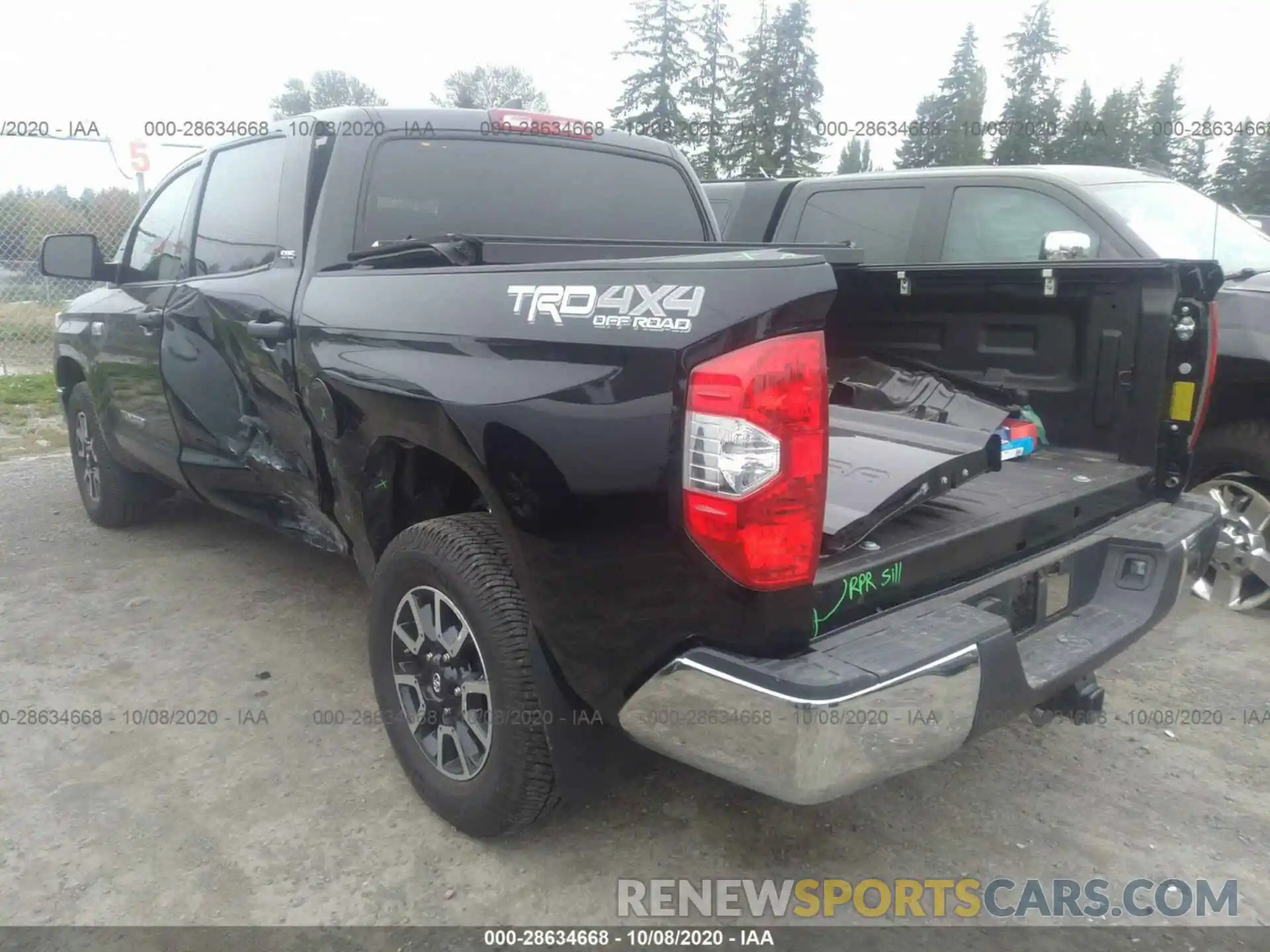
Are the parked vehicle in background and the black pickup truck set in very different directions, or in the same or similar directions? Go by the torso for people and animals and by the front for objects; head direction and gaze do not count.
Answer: very different directions

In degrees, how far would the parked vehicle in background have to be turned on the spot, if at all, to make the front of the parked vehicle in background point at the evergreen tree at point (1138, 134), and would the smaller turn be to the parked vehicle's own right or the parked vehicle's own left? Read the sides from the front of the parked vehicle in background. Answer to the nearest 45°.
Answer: approximately 135° to the parked vehicle's own left

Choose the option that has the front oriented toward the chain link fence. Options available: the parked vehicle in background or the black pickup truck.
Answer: the black pickup truck

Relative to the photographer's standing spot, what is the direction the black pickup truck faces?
facing away from the viewer and to the left of the viewer

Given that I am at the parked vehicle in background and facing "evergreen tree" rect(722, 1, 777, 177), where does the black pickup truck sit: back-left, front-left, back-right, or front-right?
back-left

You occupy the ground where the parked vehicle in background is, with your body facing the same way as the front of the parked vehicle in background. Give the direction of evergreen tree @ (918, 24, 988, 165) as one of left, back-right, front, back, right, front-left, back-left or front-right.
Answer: back-left

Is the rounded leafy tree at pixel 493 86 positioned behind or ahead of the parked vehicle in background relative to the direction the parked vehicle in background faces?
behind

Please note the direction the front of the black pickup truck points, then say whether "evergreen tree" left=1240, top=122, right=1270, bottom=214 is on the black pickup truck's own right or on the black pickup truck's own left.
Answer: on the black pickup truck's own right

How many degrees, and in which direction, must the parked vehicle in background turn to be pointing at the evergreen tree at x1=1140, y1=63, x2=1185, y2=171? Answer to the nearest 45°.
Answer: approximately 135° to its left

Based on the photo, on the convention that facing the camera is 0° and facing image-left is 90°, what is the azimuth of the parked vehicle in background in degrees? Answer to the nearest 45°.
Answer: approximately 315°
